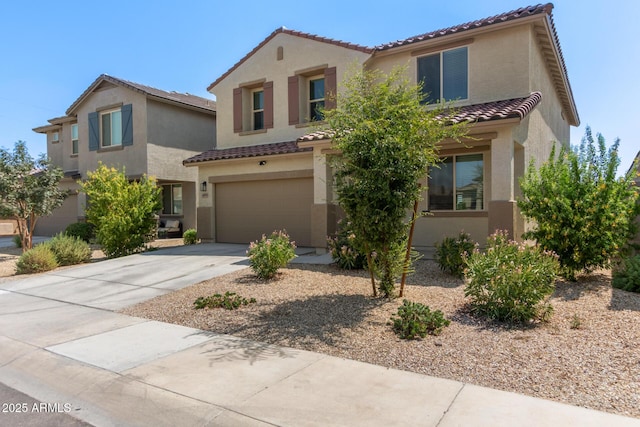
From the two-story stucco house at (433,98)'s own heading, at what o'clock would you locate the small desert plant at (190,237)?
The small desert plant is roughly at 2 o'clock from the two-story stucco house.

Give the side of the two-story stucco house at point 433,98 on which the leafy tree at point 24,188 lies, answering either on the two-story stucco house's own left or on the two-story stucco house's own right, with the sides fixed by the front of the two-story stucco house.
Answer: on the two-story stucco house's own right

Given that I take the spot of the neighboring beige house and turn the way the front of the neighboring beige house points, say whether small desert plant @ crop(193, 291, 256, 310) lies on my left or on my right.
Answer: on my left

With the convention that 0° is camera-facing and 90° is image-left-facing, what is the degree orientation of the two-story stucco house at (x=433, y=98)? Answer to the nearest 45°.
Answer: approximately 45°

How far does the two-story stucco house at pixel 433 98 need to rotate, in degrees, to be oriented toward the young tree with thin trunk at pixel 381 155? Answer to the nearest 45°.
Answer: approximately 45° to its left

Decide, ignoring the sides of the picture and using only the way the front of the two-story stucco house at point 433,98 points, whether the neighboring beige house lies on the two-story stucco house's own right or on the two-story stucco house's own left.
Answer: on the two-story stucco house's own right

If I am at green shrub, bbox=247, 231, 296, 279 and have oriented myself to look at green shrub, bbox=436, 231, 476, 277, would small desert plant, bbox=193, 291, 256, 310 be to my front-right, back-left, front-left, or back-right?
back-right
